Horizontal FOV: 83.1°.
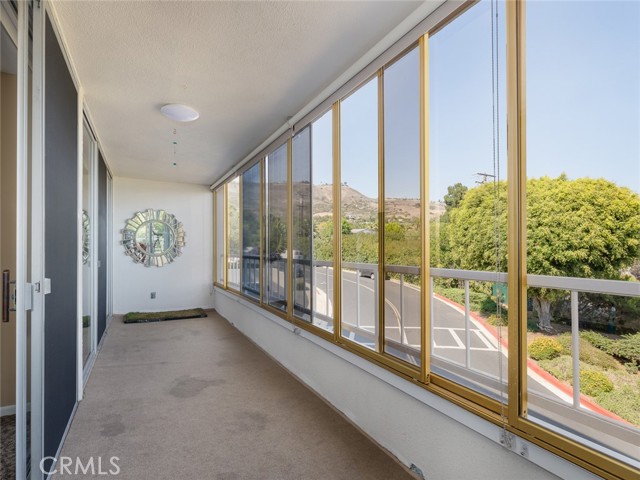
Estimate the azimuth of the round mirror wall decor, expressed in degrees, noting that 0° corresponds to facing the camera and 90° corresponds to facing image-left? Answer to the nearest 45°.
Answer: approximately 0°

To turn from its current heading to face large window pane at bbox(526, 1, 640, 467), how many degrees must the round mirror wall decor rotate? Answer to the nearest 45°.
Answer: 0° — it already faces it
